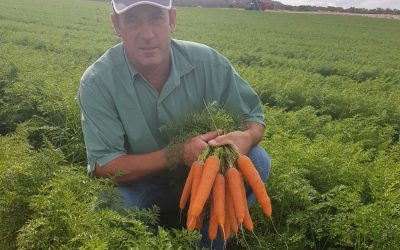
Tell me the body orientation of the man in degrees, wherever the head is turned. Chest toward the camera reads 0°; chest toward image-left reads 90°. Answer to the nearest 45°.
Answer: approximately 0°
